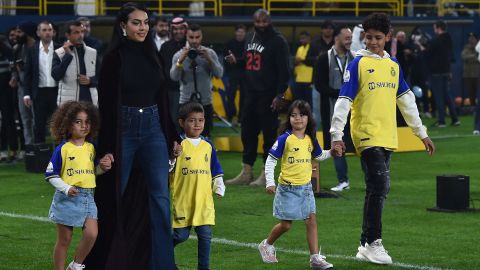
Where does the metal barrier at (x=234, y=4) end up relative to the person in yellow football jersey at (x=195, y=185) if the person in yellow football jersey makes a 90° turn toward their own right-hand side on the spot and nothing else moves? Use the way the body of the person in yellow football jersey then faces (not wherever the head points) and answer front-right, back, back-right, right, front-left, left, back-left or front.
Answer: right

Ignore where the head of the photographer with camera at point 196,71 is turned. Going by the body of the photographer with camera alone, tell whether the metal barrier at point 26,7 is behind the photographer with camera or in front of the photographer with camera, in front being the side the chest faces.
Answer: behind

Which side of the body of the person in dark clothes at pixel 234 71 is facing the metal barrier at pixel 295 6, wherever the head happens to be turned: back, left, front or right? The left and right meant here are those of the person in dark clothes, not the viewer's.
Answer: back

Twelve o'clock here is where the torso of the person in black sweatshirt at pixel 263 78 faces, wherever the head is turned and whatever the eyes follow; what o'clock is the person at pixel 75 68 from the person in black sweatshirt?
The person is roughly at 2 o'clock from the person in black sweatshirt.

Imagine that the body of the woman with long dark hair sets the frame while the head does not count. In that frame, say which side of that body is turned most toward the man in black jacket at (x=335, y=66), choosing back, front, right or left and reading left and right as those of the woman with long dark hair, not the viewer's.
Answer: back

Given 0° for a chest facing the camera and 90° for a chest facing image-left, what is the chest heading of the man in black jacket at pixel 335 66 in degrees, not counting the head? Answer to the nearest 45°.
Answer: approximately 315°

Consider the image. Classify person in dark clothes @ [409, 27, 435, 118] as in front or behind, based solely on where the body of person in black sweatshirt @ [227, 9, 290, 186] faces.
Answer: behind

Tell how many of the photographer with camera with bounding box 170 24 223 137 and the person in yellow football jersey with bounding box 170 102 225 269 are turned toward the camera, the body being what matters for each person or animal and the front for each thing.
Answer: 2
